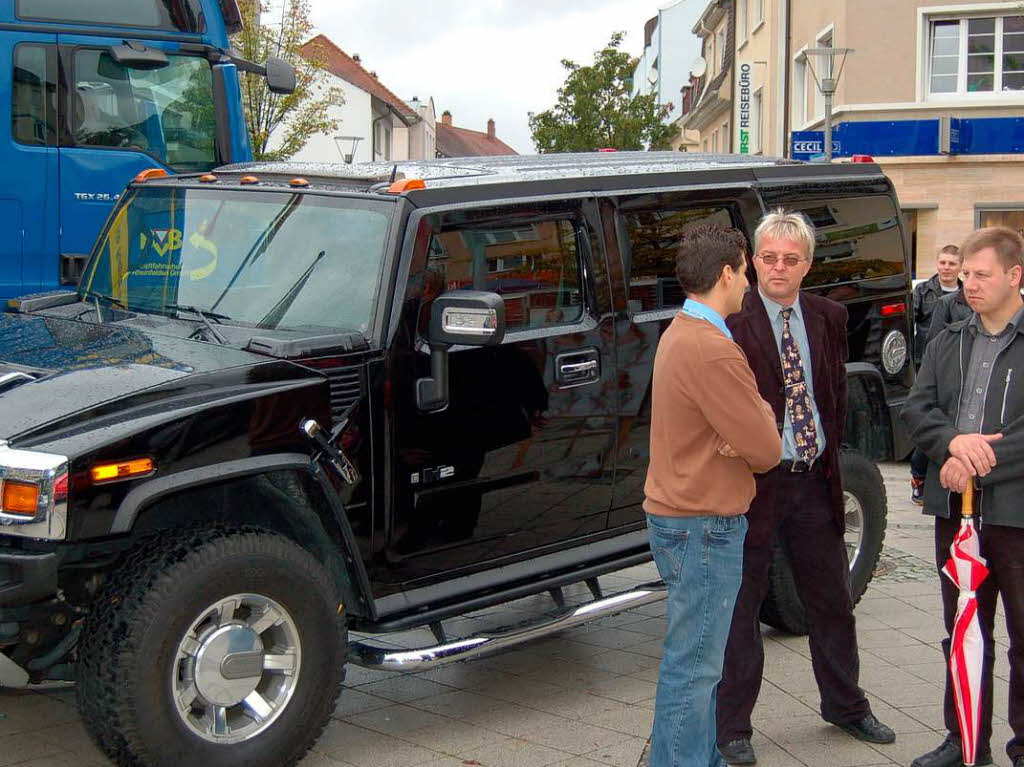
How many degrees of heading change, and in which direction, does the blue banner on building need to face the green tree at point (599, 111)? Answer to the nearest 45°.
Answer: approximately 135° to its right

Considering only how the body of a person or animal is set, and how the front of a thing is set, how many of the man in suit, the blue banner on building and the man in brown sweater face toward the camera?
2

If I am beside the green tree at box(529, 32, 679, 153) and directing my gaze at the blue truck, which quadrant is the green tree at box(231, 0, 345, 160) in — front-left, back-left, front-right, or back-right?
front-right

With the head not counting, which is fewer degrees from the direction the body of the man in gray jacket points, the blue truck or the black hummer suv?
the black hummer suv

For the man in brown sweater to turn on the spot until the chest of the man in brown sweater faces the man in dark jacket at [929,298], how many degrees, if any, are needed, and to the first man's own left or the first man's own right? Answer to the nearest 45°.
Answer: approximately 45° to the first man's own left

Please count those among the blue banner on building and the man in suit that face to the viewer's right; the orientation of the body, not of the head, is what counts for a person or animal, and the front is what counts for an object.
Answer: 0

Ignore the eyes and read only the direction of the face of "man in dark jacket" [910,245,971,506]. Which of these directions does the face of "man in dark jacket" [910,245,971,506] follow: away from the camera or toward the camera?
toward the camera

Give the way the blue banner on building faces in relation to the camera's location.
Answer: facing the viewer

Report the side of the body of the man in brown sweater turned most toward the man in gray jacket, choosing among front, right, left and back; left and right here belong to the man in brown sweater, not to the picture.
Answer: front

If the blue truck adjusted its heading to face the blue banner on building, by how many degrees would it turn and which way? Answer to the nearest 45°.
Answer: approximately 45° to its left

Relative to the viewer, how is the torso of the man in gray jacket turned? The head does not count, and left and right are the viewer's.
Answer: facing the viewer and to the left of the viewer

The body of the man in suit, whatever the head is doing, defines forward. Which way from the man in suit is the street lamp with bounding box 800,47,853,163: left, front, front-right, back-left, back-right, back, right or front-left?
back

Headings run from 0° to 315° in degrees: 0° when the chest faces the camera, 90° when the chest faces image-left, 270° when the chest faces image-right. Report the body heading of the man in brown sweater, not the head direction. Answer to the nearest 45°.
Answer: approximately 225°

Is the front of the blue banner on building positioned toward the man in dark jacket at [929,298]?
yes
